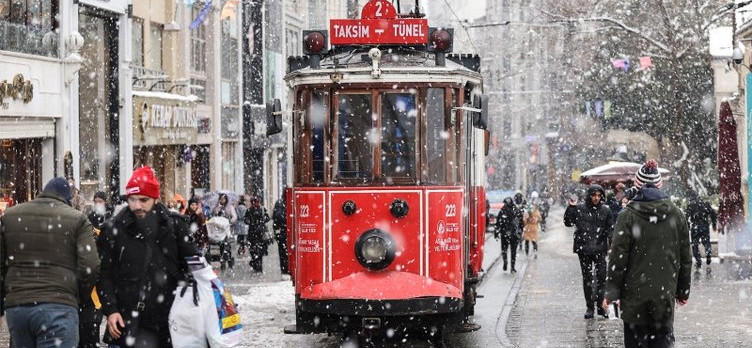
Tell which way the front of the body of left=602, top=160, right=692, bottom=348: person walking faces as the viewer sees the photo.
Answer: away from the camera

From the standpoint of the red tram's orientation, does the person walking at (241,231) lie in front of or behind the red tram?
behind

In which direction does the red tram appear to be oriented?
toward the camera

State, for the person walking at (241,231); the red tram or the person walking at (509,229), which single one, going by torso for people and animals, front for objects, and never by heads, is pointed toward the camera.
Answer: the red tram

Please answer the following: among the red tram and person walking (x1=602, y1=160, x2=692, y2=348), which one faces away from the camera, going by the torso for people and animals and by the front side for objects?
the person walking

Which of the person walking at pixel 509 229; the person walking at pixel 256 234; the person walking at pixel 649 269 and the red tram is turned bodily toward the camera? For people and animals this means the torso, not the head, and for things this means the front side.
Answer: the red tram

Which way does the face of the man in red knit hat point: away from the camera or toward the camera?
toward the camera
